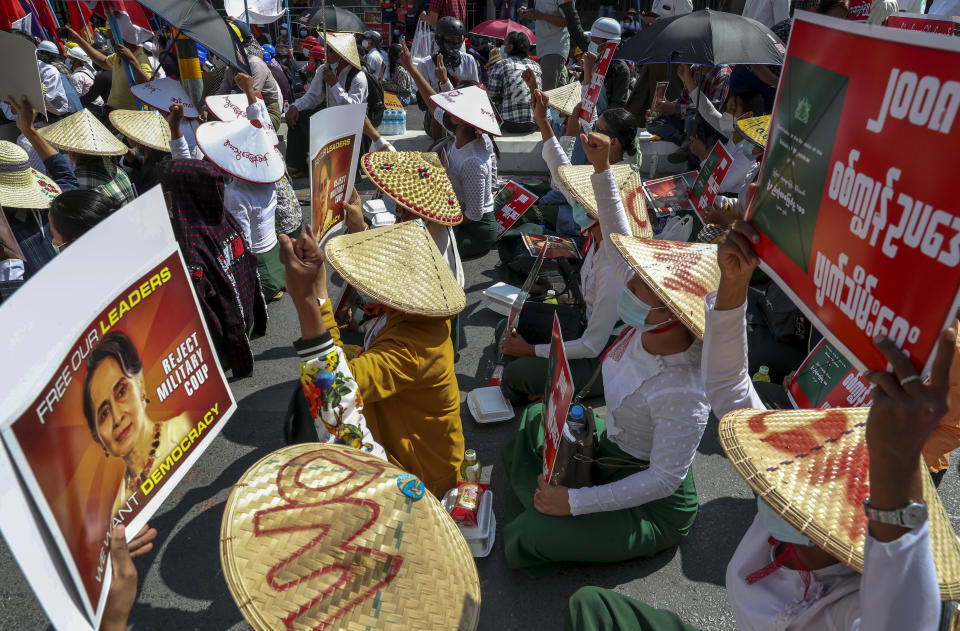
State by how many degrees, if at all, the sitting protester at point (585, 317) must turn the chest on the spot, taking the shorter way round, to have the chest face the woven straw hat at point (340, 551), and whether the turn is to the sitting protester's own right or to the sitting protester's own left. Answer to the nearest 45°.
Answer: approximately 90° to the sitting protester's own left

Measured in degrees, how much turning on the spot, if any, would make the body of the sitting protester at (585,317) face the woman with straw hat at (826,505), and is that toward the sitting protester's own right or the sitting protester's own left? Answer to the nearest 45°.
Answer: approximately 90° to the sitting protester's own left

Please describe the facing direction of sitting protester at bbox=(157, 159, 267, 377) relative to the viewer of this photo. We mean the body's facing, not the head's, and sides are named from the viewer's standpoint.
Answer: facing away from the viewer and to the left of the viewer

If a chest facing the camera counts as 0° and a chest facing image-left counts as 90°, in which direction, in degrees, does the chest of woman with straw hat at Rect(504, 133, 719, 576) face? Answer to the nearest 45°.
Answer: approximately 90°

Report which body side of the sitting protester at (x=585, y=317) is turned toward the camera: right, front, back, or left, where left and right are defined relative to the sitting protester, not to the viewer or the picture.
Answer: left

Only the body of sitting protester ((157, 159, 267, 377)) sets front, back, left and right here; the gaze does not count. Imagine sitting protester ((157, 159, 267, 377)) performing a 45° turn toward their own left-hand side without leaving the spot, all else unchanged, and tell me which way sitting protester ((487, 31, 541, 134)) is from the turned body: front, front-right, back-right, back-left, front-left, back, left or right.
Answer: back-right

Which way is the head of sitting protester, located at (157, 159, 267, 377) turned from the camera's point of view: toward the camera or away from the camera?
away from the camera

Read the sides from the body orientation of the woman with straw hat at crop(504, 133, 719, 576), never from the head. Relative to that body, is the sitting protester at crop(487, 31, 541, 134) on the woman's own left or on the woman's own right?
on the woman's own right
